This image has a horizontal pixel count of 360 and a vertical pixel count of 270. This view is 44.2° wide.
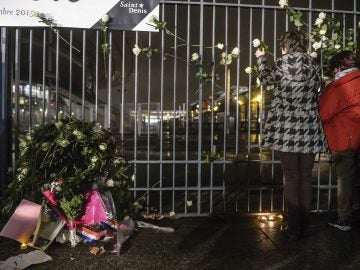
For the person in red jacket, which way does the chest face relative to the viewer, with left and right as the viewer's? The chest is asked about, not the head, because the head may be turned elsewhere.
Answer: facing away from the viewer and to the left of the viewer

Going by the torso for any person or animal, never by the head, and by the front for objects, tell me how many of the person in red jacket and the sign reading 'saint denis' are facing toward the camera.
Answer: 1

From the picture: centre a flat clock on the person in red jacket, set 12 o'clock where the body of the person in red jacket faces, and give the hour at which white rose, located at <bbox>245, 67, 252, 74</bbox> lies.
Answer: The white rose is roughly at 11 o'clock from the person in red jacket.

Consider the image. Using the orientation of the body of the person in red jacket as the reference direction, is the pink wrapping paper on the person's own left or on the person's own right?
on the person's own left

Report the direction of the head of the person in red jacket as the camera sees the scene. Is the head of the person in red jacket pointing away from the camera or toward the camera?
away from the camera

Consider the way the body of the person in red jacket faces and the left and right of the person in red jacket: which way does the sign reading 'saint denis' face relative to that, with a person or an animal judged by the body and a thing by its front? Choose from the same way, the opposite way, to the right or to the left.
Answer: the opposite way

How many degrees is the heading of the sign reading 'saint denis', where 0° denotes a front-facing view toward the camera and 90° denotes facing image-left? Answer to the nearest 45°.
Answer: approximately 0°

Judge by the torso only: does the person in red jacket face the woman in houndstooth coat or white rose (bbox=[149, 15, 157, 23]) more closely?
the white rose

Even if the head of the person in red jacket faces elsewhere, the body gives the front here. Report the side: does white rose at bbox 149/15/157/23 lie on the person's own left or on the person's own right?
on the person's own left
